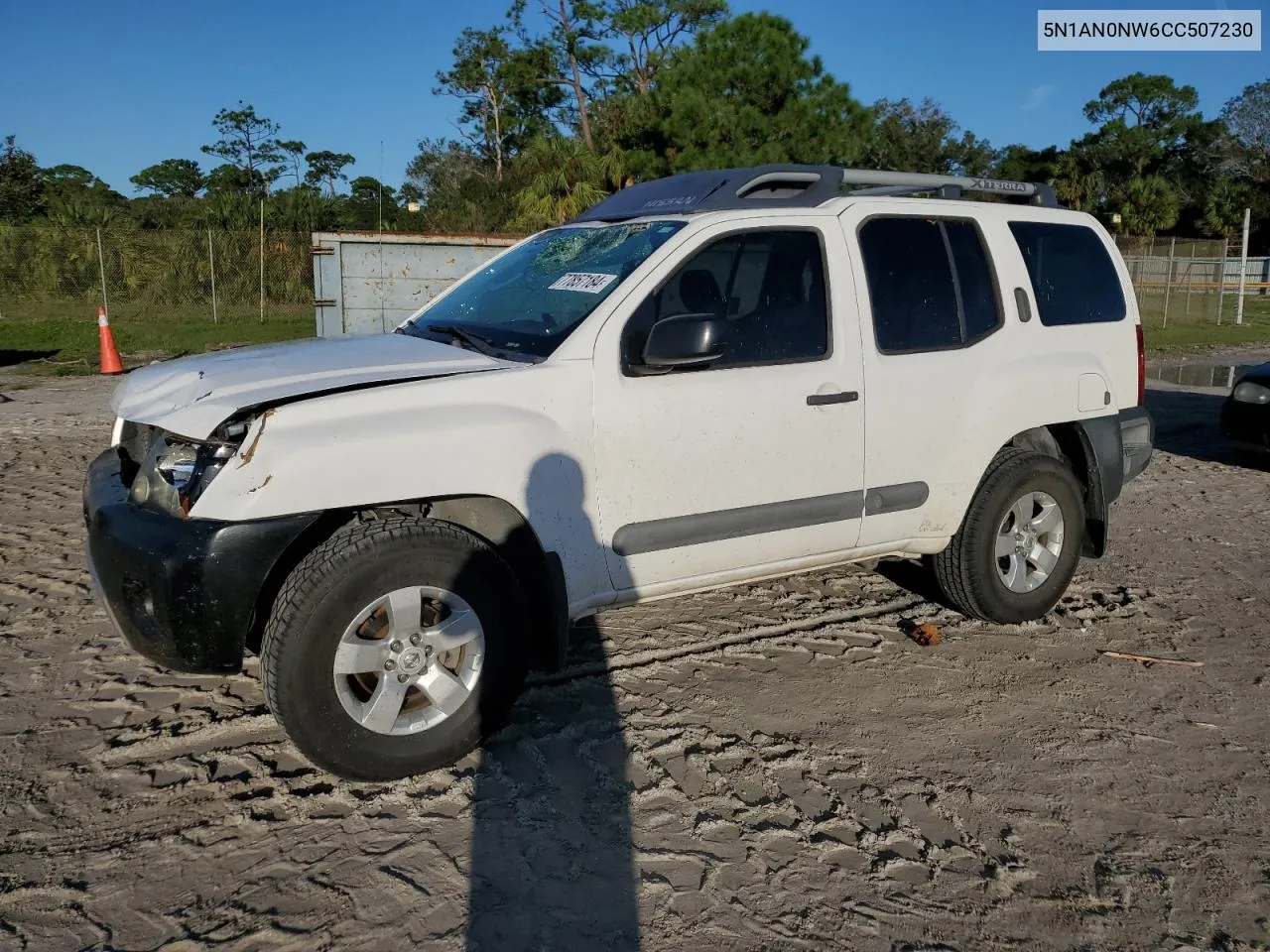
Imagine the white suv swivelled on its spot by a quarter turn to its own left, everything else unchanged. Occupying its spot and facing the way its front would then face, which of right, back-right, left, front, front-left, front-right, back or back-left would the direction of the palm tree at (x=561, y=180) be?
back-left

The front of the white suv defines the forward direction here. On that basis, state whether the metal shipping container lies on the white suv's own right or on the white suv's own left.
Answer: on the white suv's own right

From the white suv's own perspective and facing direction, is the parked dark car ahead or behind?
behind

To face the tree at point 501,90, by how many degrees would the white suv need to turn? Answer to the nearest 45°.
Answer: approximately 135° to its right

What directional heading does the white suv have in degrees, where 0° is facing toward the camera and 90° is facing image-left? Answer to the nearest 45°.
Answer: approximately 45°

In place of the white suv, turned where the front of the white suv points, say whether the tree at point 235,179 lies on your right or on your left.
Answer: on your right

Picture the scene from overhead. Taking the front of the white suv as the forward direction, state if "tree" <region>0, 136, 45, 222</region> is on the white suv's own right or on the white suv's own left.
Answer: on the white suv's own right
